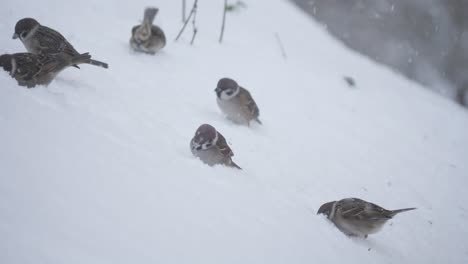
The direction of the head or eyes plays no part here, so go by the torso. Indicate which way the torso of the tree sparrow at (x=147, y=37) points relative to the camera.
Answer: away from the camera

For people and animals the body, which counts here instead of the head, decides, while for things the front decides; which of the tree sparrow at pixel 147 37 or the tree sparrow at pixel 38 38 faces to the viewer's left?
the tree sparrow at pixel 38 38

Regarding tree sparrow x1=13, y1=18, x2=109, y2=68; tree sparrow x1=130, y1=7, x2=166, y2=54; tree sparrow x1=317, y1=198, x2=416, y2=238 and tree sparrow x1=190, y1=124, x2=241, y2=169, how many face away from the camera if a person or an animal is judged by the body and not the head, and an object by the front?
1

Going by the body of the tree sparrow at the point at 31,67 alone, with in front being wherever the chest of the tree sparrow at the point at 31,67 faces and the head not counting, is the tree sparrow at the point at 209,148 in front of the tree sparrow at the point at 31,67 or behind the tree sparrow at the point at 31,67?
behind

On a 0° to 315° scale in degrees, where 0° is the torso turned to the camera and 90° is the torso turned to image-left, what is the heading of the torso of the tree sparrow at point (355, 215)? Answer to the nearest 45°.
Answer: approximately 90°

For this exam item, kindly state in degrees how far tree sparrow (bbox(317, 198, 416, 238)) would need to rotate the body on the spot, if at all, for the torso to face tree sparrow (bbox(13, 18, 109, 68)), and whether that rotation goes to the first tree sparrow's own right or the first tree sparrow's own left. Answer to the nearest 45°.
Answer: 0° — it already faces it

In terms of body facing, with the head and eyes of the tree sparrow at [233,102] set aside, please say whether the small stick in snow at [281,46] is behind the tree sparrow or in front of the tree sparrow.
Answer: behind

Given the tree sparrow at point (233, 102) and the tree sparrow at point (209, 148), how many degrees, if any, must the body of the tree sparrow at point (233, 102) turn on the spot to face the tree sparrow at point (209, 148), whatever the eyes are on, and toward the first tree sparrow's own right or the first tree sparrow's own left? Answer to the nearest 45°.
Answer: approximately 45° to the first tree sparrow's own left

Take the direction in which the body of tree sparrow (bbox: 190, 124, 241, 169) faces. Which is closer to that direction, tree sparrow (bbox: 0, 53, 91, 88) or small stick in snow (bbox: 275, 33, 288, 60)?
the tree sparrow

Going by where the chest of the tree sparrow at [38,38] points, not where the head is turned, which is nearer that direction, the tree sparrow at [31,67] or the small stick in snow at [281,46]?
the tree sparrow

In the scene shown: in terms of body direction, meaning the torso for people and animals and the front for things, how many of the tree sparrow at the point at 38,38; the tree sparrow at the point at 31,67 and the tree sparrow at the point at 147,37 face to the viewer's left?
2

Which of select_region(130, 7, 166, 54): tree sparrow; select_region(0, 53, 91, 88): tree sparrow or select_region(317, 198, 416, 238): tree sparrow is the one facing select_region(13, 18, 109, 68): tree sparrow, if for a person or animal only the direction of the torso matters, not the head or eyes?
select_region(317, 198, 416, 238): tree sparrow

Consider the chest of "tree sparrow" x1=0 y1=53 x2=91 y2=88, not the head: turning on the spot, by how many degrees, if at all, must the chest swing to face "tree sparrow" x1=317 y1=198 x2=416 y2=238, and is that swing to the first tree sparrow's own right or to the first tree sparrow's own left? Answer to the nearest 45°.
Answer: approximately 135° to the first tree sparrow's own left

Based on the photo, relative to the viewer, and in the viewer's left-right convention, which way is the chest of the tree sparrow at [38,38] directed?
facing to the left of the viewer

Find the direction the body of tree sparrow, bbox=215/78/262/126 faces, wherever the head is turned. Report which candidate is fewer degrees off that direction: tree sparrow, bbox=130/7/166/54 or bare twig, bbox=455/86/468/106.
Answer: the tree sparrow
